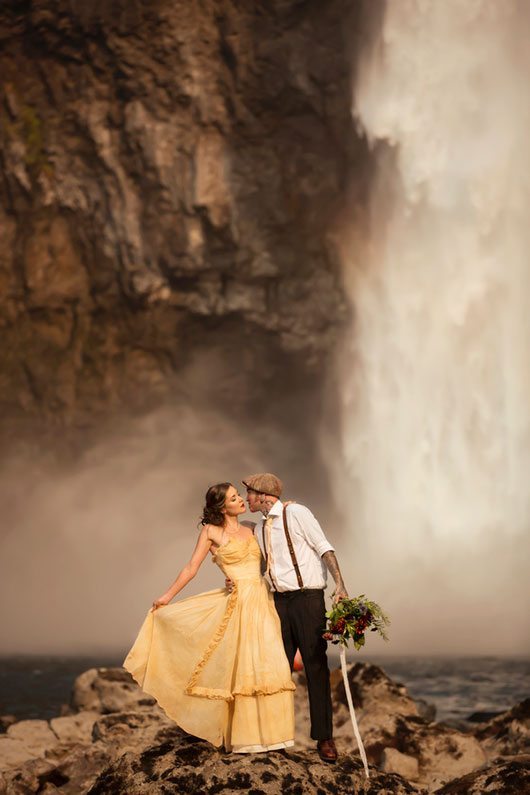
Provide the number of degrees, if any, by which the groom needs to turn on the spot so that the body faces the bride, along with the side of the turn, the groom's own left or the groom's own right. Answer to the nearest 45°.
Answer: approximately 45° to the groom's own right

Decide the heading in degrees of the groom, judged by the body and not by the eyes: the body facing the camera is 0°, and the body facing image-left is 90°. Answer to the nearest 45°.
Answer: approximately 45°

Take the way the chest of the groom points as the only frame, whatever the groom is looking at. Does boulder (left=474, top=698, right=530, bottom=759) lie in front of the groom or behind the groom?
behind

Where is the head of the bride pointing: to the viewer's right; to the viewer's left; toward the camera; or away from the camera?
to the viewer's right

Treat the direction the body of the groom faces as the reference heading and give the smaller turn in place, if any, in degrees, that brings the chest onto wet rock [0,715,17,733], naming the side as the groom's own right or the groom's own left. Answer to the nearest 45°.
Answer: approximately 90° to the groom's own right

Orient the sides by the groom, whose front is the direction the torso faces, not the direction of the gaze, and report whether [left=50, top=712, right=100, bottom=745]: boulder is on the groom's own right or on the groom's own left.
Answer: on the groom's own right

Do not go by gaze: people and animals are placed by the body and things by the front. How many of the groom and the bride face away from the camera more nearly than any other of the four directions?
0

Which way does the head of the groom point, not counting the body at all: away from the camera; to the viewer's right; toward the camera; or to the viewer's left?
to the viewer's left
